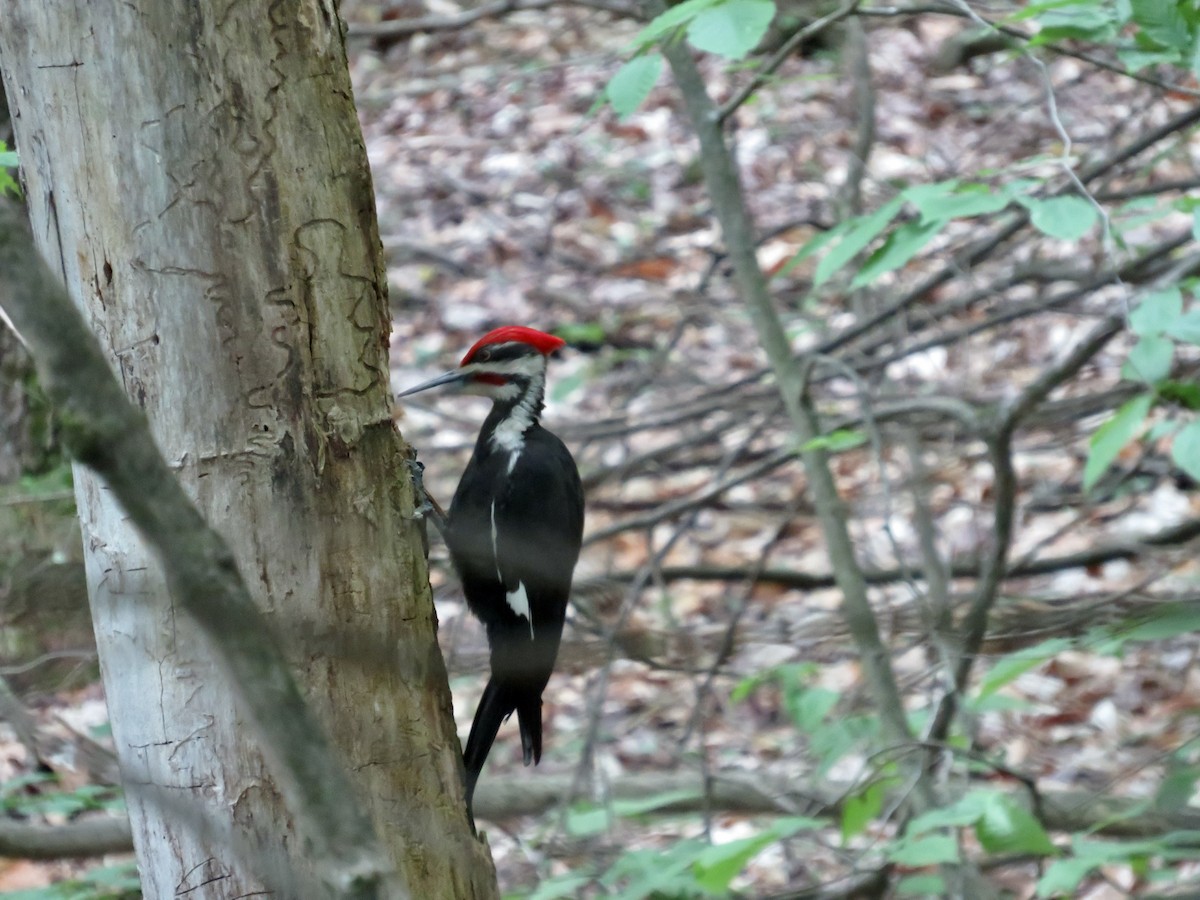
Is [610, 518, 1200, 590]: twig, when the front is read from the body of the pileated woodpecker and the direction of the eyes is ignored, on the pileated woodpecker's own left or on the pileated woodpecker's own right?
on the pileated woodpecker's own right

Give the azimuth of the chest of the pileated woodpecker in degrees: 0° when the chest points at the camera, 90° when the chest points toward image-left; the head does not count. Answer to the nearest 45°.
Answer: approximately 90°
